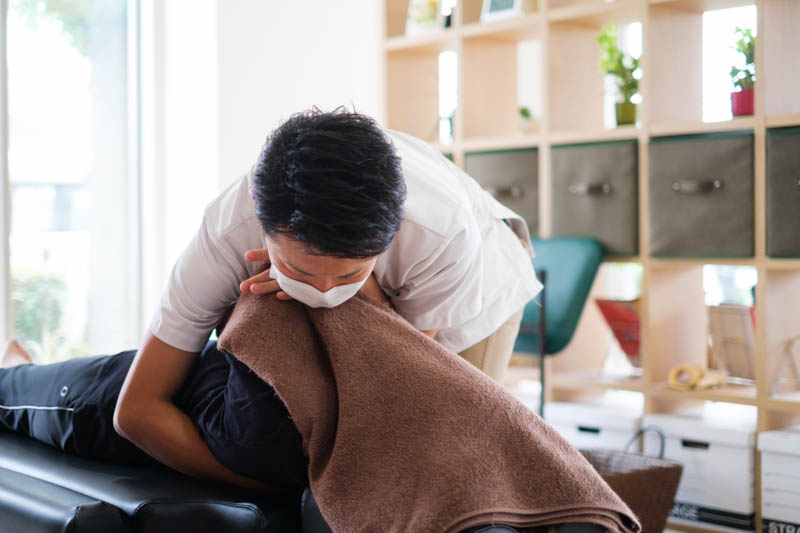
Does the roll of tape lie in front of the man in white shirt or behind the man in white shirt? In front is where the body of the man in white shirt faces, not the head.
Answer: behind

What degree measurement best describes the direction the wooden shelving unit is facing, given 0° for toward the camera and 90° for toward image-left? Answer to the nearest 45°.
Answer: approximately 45°

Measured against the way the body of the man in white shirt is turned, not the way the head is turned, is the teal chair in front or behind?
behind

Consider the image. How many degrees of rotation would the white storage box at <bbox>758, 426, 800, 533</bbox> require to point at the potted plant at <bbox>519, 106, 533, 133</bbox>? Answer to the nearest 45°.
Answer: approximately 90° to its right
